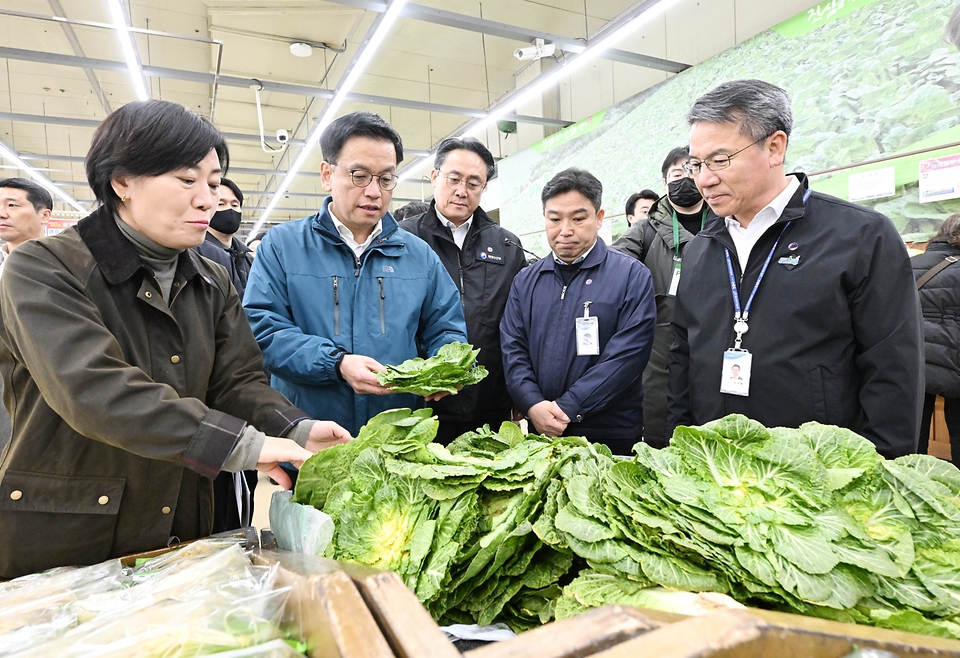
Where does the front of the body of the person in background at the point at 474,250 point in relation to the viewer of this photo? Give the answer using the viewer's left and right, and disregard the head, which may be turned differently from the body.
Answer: facing the viewer

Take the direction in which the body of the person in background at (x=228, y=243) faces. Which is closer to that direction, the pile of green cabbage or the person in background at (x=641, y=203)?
the pile of green cabbage

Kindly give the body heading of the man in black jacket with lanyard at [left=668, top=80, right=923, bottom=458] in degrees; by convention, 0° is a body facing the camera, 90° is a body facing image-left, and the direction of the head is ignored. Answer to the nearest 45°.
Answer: approximately 45°

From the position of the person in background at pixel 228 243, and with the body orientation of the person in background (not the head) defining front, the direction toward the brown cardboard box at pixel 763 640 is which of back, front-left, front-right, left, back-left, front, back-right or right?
front

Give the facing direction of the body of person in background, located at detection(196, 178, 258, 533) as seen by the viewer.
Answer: toward the camera

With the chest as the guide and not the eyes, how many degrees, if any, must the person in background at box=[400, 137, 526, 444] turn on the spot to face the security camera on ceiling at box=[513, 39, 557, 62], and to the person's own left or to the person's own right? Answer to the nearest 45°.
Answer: approximately 180°

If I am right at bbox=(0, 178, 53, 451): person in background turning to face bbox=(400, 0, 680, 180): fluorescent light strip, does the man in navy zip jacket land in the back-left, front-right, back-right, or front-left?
front-right

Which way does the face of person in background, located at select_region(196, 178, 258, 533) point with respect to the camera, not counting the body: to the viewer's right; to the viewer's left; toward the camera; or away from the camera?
toward the camera

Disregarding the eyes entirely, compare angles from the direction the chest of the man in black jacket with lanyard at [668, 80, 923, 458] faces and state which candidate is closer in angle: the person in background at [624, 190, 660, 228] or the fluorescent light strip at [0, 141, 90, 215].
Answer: the fluorescent light strip

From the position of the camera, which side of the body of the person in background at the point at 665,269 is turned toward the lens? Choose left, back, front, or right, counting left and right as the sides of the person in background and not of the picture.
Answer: front

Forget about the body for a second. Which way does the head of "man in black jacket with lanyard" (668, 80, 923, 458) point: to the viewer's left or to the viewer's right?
to the viewer's left

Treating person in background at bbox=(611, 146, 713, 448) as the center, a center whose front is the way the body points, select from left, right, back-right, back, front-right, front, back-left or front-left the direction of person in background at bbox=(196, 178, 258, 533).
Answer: right

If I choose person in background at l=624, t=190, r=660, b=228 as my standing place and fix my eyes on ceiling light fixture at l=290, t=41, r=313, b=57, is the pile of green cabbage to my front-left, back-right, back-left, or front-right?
back-left

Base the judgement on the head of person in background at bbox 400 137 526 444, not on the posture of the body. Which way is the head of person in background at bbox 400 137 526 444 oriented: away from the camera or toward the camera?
toward the camera

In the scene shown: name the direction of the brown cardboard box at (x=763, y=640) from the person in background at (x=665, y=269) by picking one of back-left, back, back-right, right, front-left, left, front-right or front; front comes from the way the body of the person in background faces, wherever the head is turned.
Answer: front

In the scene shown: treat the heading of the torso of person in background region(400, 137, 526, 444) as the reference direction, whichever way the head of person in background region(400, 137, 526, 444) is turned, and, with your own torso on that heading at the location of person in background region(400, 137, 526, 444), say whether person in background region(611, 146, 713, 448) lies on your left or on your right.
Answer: on your left

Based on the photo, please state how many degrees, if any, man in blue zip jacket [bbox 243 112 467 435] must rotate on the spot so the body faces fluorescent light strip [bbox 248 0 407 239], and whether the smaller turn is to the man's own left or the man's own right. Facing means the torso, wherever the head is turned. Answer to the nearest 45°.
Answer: approximately 180°

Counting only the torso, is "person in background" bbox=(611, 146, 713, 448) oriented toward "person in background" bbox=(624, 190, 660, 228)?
no
